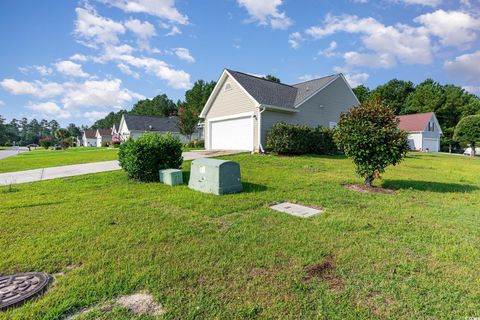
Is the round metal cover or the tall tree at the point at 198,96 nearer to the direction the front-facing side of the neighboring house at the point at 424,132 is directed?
the round metal cover

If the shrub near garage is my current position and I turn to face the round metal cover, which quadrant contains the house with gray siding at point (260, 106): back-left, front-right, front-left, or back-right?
back-right

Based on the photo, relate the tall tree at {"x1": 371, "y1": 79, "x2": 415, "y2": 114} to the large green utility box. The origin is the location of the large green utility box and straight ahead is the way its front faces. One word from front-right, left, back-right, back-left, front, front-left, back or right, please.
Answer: back

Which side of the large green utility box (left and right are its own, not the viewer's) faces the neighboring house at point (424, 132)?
back

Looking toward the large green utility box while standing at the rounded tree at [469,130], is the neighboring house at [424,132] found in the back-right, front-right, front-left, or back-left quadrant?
back-right

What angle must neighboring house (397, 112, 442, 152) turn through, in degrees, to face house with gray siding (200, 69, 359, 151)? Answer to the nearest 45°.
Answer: approximately 45° to its right

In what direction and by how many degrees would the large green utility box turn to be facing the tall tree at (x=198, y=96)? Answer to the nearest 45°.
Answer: approximately 135° to its right

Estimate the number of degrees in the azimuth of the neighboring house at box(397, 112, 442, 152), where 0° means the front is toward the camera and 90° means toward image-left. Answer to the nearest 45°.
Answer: approximately 315°

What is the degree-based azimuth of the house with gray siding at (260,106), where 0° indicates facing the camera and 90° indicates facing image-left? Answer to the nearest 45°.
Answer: approximately 45°

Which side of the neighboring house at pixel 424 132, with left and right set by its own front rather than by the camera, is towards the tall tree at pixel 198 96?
right

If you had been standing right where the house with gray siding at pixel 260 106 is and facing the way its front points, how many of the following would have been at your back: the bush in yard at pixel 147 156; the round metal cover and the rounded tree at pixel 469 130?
1

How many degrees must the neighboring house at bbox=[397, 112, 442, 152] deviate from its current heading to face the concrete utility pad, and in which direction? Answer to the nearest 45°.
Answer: approximately 45° to its right

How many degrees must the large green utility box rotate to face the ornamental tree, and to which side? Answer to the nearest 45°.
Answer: approximately 135° to its left

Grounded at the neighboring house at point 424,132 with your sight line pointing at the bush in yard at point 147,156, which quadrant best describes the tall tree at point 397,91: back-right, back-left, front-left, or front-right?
back-right

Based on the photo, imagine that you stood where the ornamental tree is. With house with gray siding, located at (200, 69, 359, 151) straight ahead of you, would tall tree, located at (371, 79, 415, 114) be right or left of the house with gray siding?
right

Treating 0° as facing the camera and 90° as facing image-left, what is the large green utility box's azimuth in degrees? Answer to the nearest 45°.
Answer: approximately 45°
